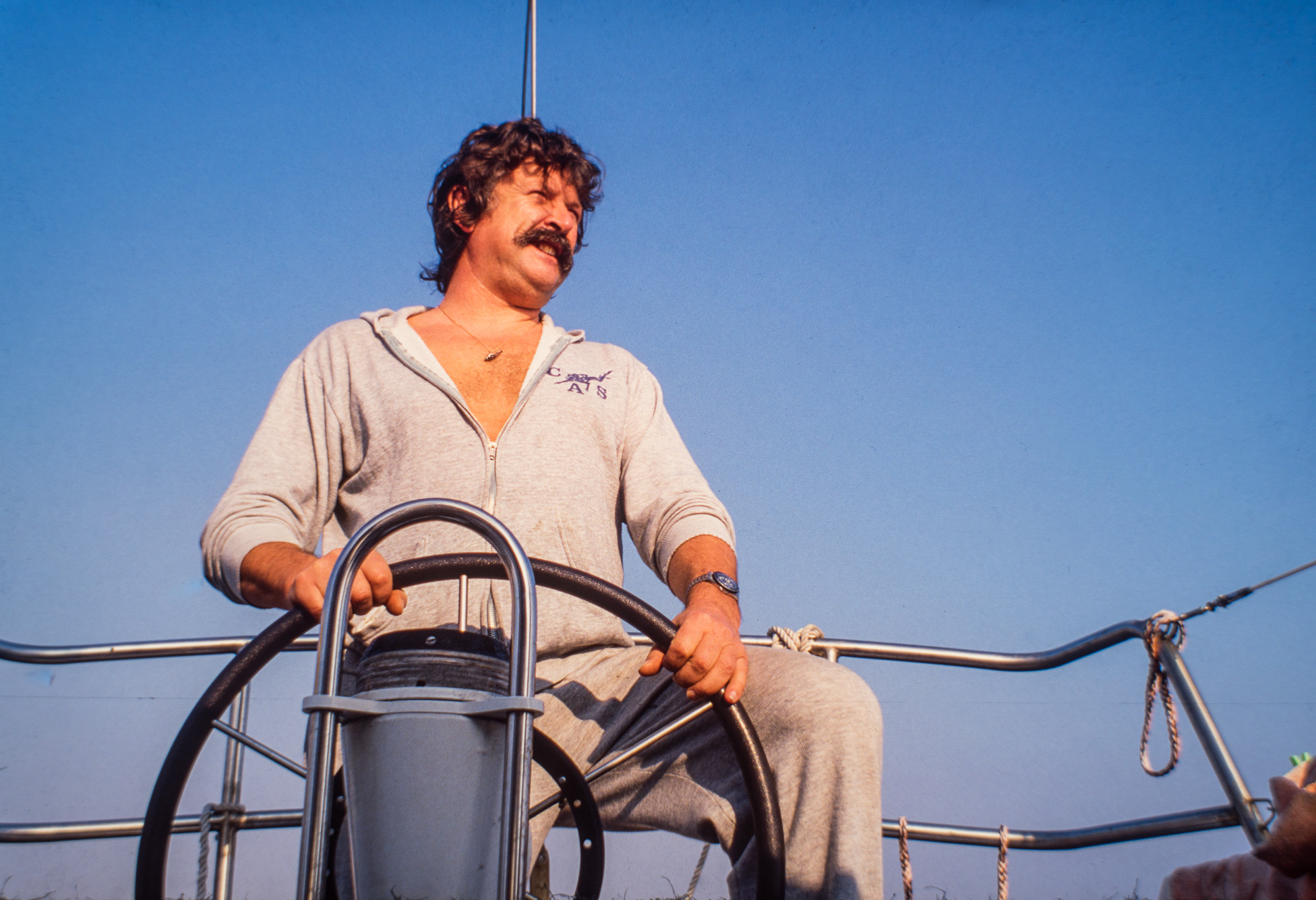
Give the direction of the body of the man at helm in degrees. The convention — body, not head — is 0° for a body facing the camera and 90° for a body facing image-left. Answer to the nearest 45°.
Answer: approximately 0°

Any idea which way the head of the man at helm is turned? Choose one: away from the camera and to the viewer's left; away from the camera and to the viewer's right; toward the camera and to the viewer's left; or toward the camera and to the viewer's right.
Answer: toward the camera and to the viewer's right

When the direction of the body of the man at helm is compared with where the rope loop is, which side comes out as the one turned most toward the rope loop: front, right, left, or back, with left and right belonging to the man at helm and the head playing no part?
left

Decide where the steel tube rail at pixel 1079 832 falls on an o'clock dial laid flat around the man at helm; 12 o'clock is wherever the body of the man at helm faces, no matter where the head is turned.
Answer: The steel tube rail is roughly at 9 o'clock from the man at helm.

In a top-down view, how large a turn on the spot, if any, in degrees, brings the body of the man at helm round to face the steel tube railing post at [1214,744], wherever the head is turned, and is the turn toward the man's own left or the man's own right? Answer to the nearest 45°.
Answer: approximately 90° to the man's own left

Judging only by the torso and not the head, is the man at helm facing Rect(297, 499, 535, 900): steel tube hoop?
yes
